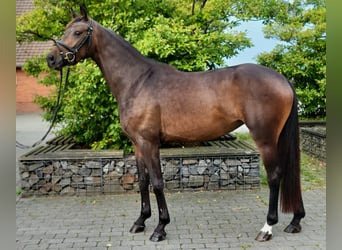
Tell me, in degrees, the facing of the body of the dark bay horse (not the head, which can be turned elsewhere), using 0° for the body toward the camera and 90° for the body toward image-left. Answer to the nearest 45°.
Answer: approximately 90°
